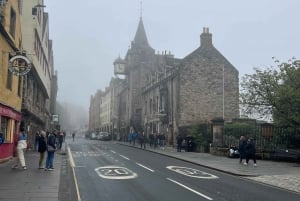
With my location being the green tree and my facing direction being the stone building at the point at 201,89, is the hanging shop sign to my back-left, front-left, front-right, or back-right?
back-left

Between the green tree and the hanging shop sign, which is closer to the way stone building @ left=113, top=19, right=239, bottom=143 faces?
the hanging shop sign

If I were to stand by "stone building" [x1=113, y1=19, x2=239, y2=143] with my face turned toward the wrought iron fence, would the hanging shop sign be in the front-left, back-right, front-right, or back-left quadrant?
front-right

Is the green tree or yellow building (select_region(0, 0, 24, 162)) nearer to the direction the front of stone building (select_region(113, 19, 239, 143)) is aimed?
the yellow building

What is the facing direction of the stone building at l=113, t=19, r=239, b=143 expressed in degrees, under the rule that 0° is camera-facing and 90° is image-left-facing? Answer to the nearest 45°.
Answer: approximately 45°

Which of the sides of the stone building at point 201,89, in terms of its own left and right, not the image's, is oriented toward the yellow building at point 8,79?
front

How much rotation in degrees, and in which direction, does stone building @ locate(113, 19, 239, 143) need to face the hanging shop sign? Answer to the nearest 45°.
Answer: approximately 45° to its left

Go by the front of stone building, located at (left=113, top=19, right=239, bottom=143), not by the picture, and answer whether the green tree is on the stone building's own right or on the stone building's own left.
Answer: on the stone building's own left

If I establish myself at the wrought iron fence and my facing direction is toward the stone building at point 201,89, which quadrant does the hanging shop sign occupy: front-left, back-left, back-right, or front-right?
back-left
